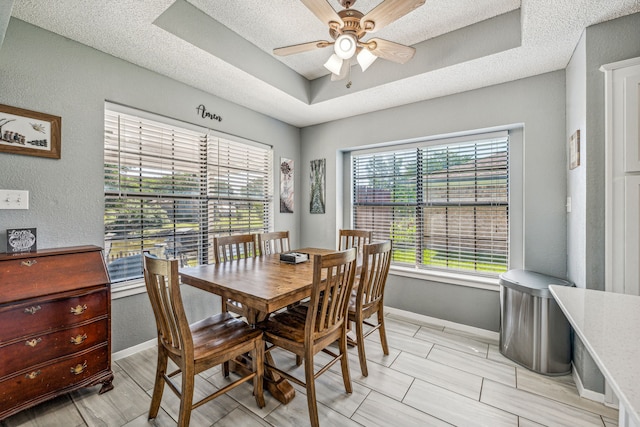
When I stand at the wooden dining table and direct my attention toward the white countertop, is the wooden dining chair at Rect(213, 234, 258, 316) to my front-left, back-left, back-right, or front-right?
back-left

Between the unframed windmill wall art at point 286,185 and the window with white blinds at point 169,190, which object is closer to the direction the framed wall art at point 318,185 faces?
the window with white blinds
